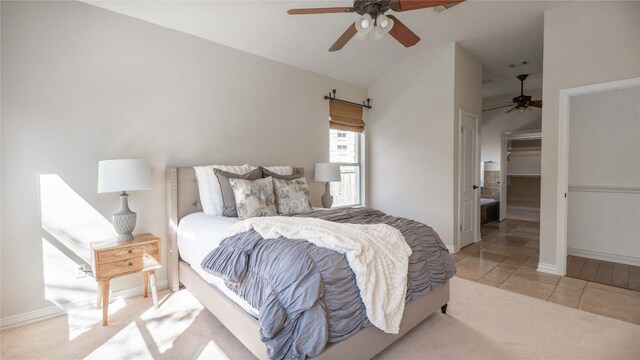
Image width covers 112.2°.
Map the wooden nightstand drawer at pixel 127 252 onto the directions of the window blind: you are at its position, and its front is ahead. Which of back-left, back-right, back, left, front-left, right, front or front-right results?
right

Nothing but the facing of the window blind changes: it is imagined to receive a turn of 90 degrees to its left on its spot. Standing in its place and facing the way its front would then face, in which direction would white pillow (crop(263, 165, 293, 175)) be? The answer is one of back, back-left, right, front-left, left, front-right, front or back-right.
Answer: back

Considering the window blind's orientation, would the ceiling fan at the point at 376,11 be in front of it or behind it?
in front

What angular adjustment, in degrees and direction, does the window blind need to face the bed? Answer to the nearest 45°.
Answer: approximately 45° to its right
